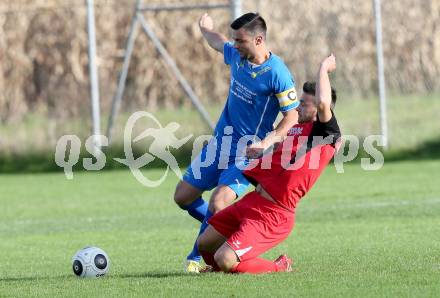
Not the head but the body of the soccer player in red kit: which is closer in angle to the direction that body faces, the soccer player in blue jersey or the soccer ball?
the soccer ball

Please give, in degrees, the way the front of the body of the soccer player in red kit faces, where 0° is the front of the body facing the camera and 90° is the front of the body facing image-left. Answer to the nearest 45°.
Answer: approximately 90°

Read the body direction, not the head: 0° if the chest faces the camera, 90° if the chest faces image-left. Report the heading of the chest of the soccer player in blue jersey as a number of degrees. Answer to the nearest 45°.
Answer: approximately 45°
